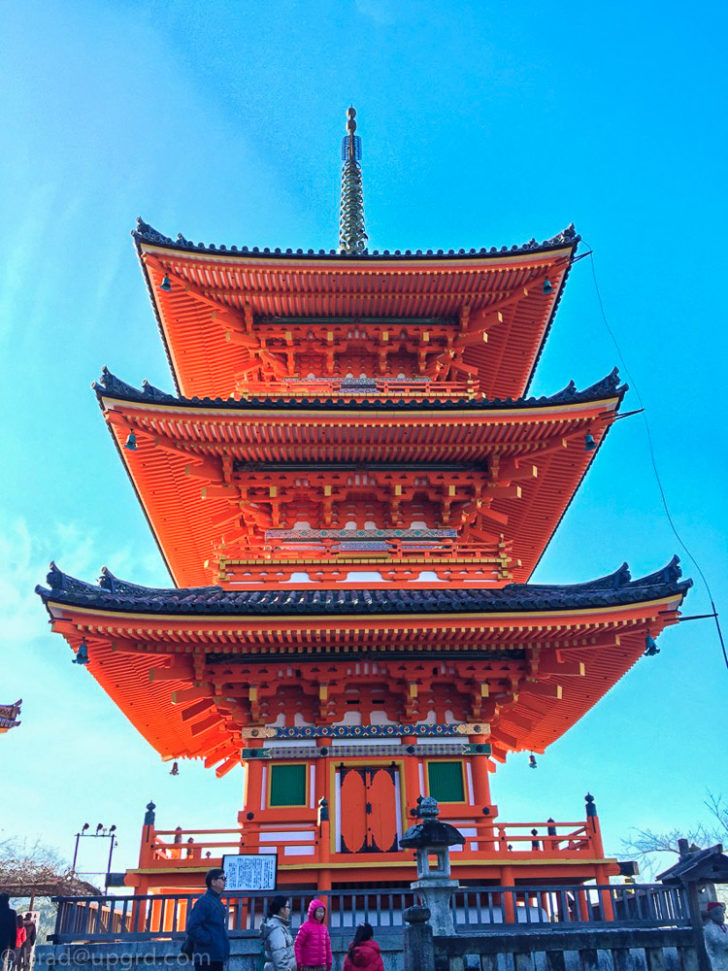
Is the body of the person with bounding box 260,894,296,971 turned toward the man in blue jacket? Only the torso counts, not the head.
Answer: no

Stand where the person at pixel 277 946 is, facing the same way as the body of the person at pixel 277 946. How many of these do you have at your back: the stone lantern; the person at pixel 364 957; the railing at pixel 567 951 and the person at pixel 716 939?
0

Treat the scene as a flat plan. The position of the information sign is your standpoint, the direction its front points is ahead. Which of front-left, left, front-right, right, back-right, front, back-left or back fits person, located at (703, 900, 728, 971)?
front-left

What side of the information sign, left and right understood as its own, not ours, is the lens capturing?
front

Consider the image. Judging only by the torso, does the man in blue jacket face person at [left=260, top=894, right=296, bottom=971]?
yes

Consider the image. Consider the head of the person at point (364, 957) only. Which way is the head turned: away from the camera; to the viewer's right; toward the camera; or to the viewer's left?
away from the camera

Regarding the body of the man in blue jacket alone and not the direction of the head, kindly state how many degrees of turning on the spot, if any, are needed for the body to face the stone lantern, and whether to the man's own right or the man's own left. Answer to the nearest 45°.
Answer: approximately 45° to the man's own left

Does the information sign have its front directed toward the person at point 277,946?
yes

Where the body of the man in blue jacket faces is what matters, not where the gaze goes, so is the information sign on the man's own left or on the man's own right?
on the man's own left

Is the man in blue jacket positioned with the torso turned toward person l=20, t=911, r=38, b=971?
no
